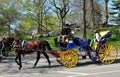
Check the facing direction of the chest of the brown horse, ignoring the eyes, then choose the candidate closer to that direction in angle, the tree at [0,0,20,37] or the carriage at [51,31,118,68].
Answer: the tree

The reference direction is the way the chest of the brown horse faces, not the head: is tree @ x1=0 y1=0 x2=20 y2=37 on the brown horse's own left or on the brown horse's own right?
on the brown horse's own right

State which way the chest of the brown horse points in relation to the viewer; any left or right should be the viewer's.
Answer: facing to the left of the viewer

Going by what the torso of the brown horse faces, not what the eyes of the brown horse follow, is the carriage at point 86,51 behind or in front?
behind
